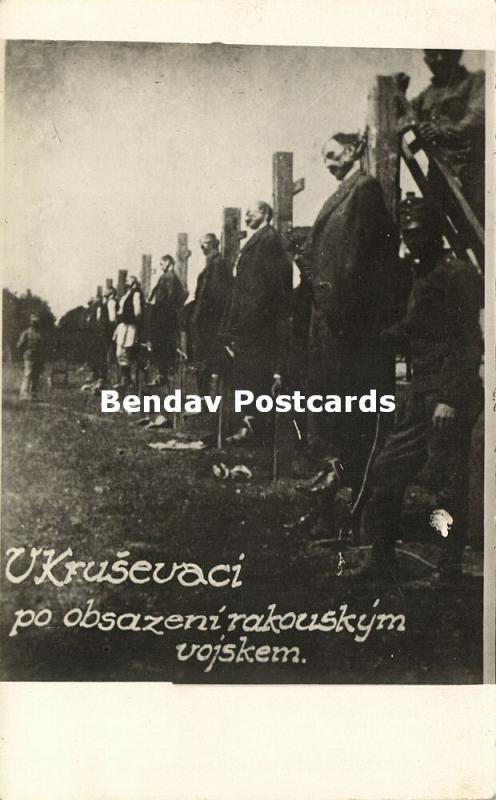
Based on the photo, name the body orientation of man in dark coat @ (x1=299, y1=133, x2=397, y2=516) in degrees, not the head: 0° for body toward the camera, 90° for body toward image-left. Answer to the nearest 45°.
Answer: approximately 45°

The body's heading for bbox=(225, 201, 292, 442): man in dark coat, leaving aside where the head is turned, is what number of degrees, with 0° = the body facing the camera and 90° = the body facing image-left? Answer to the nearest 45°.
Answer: approximately 45°

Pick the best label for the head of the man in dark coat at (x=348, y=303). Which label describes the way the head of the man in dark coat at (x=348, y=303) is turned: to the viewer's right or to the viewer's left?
to the viewer's left
